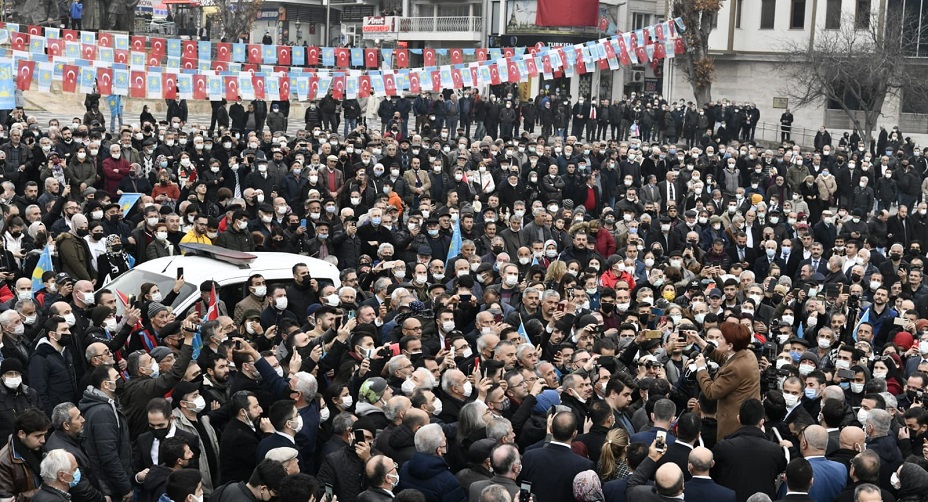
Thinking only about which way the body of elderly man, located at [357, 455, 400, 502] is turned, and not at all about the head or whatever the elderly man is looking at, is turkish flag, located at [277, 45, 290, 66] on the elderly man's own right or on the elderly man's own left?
on the elderly man's own left

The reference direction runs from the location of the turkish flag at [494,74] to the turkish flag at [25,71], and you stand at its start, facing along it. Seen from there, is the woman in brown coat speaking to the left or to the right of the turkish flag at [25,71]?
left

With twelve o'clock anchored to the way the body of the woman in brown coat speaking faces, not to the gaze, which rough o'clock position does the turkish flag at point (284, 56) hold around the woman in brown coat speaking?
The turkish flag is roughly at 2 o'clock from the woman in brown coat speaking.

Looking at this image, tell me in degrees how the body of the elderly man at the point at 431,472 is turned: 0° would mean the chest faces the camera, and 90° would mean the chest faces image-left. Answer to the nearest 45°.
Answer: approximately 225°

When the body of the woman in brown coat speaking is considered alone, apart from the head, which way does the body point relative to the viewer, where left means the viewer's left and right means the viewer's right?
facing to the left of the viewer

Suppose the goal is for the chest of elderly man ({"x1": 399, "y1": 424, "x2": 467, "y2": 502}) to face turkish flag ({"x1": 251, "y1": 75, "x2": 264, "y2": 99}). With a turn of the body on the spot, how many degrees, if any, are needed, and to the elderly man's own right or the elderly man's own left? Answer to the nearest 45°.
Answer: approximately 45° to the elderly man's own left

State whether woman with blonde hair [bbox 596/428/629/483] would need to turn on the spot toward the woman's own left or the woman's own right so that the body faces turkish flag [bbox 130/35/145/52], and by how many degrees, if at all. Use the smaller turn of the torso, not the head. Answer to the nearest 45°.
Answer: approximately 90° to the woman's own left

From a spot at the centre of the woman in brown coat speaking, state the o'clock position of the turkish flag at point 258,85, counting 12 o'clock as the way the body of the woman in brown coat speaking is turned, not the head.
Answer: The turkish flag is roughly at 2 o'clock from the woman in brown coat speaking.

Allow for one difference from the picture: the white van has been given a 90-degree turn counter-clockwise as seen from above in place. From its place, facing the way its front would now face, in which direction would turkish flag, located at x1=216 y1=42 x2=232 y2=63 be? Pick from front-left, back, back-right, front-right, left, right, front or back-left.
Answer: back-left

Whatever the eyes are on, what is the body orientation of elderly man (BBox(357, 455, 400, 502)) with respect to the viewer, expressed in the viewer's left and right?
facing away from the viewer and to the right of the viewer

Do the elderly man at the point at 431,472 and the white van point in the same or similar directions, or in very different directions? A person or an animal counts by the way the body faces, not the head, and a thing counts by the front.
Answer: very different directions

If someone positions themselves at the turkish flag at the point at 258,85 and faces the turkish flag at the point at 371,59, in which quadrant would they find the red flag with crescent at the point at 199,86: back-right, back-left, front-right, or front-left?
back-left
